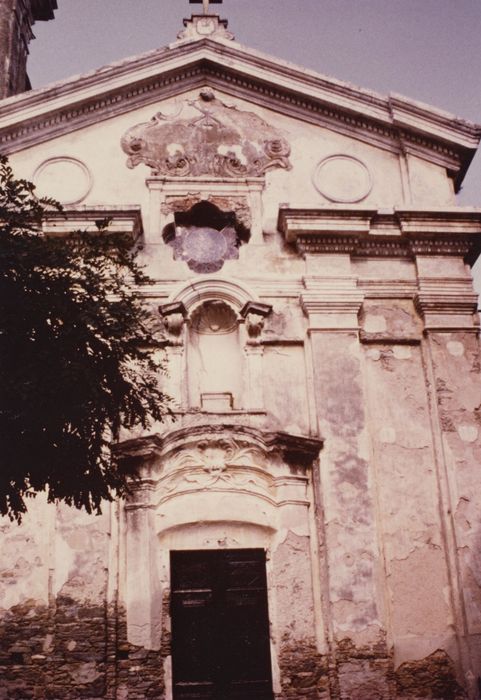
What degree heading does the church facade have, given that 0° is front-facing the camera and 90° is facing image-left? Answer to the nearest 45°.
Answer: approximately 0°
